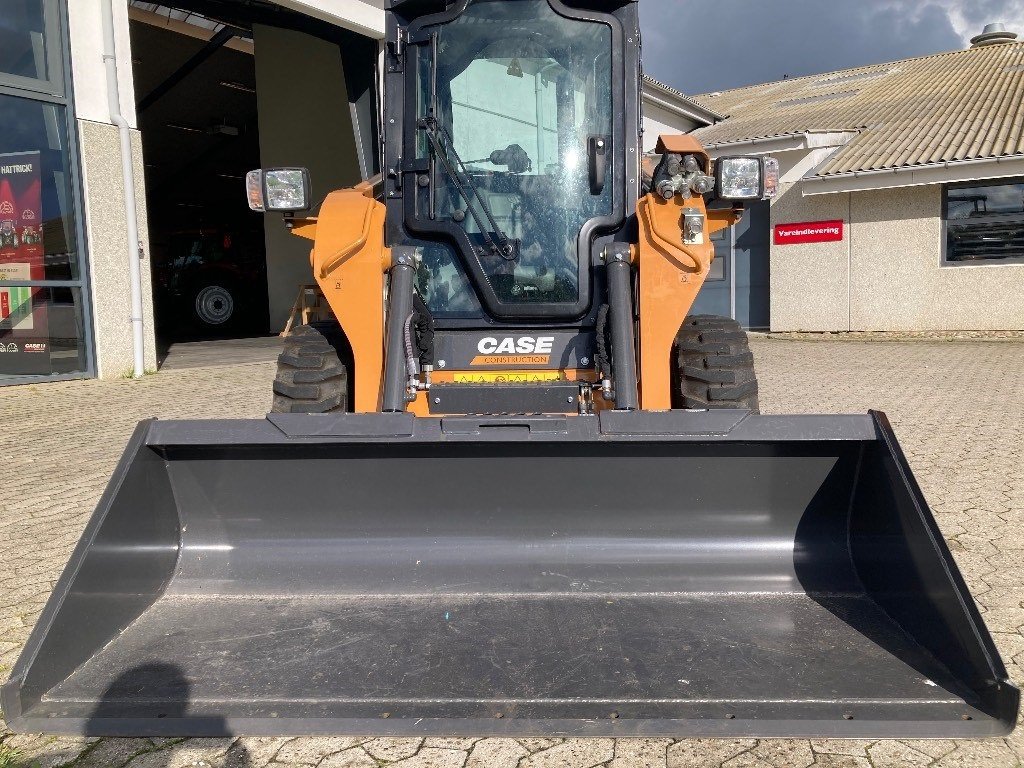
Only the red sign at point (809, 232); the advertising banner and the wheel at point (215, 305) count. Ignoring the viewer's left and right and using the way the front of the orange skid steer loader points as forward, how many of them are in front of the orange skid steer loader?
0

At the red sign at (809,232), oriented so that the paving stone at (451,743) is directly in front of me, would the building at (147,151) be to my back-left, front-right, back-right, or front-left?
front-right

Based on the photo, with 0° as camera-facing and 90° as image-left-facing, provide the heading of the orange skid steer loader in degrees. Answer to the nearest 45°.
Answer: approximately 0°

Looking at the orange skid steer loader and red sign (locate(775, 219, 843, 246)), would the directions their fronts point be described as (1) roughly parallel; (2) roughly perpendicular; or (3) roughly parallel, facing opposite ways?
roughly parallel

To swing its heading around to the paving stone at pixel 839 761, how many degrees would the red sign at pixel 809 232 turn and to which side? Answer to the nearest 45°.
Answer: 0° — it already faces it

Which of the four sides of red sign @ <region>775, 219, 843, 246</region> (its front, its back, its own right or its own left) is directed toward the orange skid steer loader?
front

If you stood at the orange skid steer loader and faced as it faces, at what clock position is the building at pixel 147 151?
The building is roughly at 5 o'clock from the orange skid steer loader.

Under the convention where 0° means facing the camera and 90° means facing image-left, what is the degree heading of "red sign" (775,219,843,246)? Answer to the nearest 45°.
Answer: approximately 0°

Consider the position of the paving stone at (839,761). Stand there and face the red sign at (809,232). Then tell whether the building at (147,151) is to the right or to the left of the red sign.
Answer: left

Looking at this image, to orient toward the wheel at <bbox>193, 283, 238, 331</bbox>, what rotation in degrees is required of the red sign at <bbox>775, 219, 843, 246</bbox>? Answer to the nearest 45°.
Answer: approximately 90° to its right

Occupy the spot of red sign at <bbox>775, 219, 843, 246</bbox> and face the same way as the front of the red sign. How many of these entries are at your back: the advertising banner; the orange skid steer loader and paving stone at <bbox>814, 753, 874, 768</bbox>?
0

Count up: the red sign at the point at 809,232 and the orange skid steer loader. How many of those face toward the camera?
2

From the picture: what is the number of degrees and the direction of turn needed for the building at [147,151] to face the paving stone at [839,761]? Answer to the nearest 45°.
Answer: approximately 45° to its right

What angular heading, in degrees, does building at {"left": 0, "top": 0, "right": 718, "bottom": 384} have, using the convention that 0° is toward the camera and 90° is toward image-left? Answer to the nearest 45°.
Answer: approximately 315°

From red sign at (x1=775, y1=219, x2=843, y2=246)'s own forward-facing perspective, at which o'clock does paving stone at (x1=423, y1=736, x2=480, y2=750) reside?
The paving stone is roughly at 12 o'clock from the red sign.

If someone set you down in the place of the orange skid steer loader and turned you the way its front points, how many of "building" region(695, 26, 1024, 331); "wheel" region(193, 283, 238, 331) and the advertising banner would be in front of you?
0

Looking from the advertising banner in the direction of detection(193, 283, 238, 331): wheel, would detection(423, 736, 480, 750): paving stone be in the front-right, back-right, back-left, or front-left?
back-right
